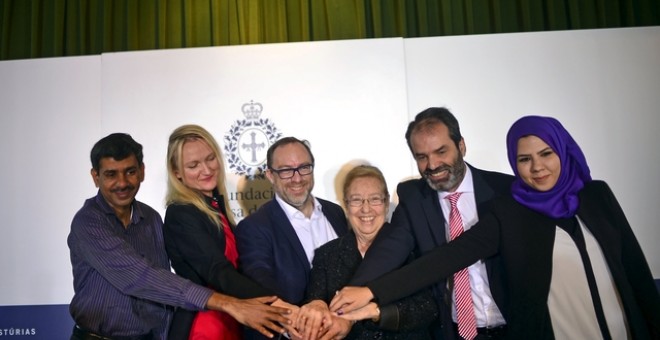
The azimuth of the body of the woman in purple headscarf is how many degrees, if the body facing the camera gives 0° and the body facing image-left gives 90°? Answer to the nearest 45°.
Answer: approximately 0°

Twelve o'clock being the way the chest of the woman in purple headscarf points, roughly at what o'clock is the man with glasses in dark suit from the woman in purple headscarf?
The man with glasses in dark suit is roughly at 3 o'clock from the woman in purple headscarf.
